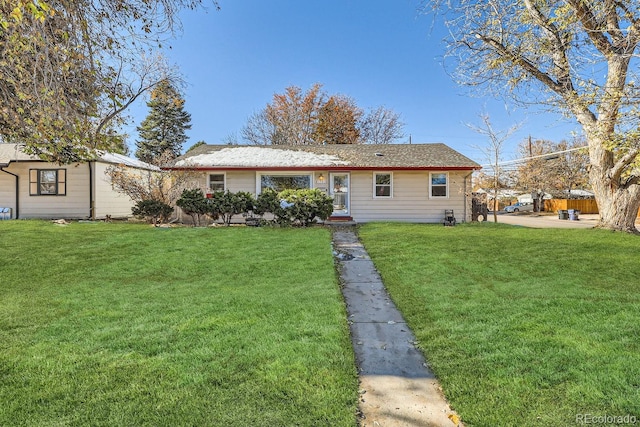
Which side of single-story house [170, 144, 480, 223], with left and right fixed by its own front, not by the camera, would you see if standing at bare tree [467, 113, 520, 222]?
left

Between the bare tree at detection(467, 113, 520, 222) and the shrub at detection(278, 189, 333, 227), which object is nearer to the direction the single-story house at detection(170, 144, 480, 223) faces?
the shrub

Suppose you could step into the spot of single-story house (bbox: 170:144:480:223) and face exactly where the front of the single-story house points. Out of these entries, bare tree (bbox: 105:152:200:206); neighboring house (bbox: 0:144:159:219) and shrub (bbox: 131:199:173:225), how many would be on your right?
3

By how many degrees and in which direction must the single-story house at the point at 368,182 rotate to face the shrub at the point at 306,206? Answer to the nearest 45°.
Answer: approximately 45° to its right

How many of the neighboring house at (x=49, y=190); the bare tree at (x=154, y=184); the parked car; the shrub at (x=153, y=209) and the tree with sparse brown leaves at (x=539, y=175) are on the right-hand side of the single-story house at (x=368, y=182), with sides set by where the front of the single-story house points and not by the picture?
3

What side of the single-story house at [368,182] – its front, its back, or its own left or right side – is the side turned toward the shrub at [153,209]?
right

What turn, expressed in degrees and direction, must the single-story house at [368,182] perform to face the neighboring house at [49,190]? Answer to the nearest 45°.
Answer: approximately 90° to its right

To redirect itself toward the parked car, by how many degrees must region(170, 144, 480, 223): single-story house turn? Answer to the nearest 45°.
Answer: approximately 135° to its left

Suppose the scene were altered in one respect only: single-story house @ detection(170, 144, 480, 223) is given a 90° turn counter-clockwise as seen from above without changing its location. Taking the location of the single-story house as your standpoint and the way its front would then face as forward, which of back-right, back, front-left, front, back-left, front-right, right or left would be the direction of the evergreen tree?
back-left

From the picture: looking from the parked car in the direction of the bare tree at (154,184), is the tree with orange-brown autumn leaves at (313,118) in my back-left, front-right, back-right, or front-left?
front-right

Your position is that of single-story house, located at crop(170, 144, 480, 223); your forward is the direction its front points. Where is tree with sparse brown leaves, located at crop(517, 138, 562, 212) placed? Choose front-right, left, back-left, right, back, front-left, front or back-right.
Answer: back-left

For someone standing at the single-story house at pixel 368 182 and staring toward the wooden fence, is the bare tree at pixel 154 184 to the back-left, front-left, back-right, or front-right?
back-left

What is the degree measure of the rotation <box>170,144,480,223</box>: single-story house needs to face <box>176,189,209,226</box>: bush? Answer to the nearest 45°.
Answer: approximately 90° to its right

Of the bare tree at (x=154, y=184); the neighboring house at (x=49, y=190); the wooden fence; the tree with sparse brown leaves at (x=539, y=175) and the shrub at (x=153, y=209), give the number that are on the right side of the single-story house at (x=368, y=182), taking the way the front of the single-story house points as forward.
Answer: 3

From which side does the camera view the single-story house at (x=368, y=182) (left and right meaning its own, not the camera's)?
front
